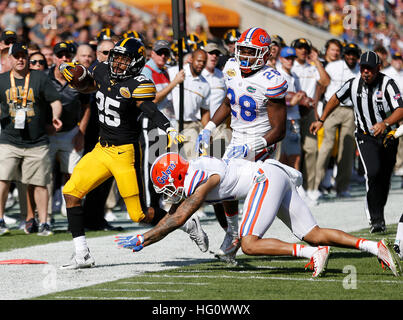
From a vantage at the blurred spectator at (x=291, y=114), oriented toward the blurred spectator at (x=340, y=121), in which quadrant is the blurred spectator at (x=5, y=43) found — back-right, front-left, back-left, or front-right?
back-left

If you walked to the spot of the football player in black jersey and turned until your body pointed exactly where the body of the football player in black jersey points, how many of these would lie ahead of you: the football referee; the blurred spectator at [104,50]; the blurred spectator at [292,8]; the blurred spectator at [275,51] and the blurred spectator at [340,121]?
0

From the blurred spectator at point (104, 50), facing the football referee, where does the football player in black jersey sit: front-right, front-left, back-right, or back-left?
front-right

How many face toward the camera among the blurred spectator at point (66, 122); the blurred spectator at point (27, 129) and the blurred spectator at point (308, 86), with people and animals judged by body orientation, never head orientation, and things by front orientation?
3

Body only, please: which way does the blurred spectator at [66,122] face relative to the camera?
toward the camera

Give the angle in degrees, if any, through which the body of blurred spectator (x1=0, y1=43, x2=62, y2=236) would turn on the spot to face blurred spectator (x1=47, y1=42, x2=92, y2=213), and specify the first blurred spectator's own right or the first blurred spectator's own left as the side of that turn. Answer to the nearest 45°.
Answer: approximately 135° to the first blurred spectator's own left

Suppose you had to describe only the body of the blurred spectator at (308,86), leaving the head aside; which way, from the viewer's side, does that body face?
toward the camera

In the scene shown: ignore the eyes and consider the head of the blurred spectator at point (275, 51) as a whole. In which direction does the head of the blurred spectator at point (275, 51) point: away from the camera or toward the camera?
toward the camera

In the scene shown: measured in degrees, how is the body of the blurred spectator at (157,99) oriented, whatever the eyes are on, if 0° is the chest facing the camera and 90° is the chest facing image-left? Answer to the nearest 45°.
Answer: approximately 315°

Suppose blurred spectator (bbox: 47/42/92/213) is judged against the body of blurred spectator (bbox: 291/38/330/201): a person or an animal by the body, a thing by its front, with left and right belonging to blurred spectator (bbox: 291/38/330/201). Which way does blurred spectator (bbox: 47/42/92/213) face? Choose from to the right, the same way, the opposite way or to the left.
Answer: the same way

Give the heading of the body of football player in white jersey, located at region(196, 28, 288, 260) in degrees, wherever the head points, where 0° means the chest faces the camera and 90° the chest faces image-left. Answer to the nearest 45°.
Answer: approximately 45°
